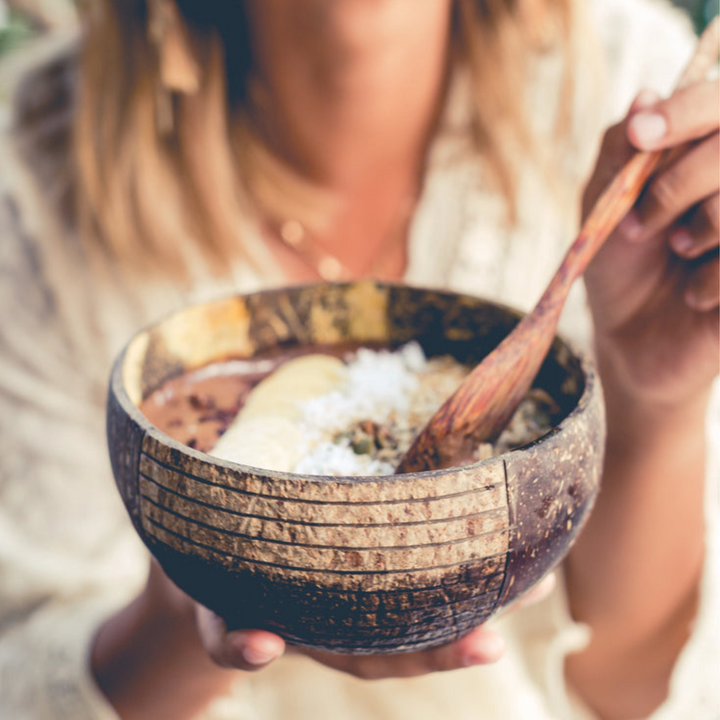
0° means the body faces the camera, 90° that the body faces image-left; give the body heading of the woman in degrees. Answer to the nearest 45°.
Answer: approximately 0°

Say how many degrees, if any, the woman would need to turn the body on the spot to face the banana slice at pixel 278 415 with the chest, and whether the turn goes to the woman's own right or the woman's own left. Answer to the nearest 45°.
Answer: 0° — they already face it

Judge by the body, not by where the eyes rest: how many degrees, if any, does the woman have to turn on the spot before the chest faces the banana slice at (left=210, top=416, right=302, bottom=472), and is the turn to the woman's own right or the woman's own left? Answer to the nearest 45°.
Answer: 0° — they already face it
